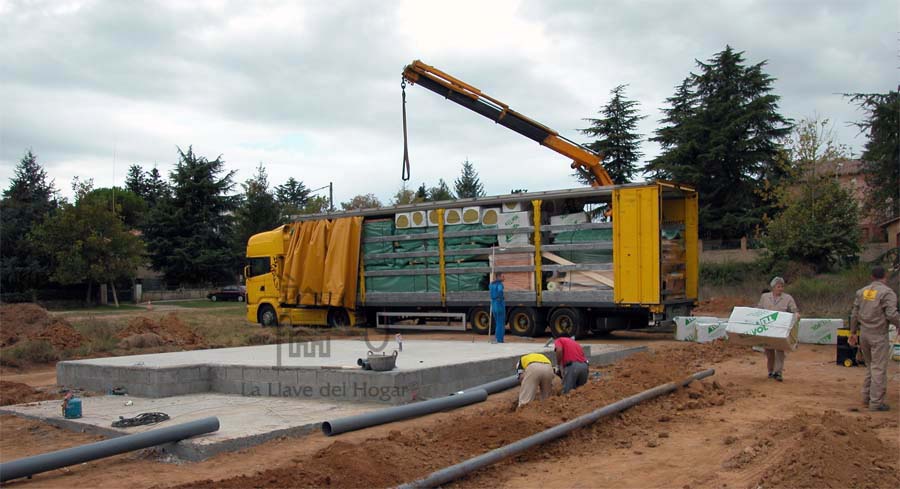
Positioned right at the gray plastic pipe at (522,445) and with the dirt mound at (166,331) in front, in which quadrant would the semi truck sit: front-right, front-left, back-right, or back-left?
front-right

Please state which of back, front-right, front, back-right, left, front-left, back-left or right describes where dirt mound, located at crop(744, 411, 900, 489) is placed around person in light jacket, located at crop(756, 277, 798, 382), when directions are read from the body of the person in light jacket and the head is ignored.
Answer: front

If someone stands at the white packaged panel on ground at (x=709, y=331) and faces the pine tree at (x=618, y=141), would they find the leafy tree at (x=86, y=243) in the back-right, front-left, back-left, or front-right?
front-left

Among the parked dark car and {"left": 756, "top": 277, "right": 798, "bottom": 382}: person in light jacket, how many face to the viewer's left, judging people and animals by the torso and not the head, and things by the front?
1

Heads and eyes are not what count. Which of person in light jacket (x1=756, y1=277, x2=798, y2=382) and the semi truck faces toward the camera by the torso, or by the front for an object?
the person in light jacket

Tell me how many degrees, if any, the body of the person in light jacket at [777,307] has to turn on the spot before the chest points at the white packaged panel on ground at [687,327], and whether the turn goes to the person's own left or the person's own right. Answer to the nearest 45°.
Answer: approximately 180°

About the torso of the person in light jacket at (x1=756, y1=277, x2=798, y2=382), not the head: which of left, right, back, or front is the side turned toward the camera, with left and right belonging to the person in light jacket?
front

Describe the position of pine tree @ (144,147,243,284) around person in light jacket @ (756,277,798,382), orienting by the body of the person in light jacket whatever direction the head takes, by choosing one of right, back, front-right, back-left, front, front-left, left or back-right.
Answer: back-right

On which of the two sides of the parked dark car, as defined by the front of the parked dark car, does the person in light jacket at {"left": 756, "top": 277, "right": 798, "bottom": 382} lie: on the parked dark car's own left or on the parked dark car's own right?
on the parked dark car's own left

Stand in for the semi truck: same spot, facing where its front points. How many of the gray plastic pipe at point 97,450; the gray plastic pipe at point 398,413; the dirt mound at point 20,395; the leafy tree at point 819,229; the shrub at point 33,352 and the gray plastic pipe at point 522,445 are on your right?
1

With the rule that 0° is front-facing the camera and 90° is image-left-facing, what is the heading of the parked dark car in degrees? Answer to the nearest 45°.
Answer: approximately 90°

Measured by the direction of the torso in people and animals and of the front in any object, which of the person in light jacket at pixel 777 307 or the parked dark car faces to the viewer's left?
the parked dark car

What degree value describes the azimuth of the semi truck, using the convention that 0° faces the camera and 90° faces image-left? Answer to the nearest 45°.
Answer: approximately 135°

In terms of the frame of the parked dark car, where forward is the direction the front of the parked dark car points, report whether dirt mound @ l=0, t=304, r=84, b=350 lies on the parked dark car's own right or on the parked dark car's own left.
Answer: on the parked dark car's own left

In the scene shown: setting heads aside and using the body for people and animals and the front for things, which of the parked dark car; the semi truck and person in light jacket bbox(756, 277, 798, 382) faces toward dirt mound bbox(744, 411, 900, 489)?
the person in light jacket

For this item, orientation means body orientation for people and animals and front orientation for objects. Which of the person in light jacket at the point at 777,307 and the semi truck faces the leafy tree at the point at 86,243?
the semi truck

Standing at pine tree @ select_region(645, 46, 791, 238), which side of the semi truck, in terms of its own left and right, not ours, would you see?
right
